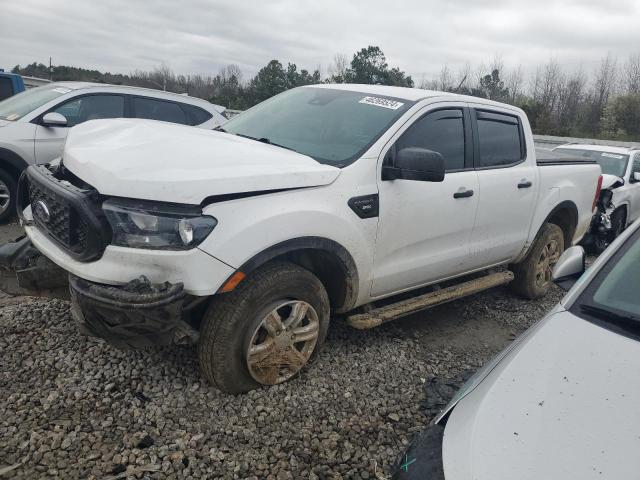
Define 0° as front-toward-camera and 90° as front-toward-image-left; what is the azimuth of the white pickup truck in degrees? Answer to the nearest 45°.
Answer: approximately 45°

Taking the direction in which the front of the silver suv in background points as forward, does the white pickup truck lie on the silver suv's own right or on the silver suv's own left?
on the silver suv's own left

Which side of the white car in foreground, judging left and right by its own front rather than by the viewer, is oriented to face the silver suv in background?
right

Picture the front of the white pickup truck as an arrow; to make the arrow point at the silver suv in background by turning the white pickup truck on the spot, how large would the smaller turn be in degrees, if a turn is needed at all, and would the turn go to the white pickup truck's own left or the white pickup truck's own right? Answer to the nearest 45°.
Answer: approximately 90° to the white pickup truck's own right

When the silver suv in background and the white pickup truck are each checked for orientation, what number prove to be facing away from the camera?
0

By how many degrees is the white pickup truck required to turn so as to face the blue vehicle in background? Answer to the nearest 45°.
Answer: approximately 90° to its right
